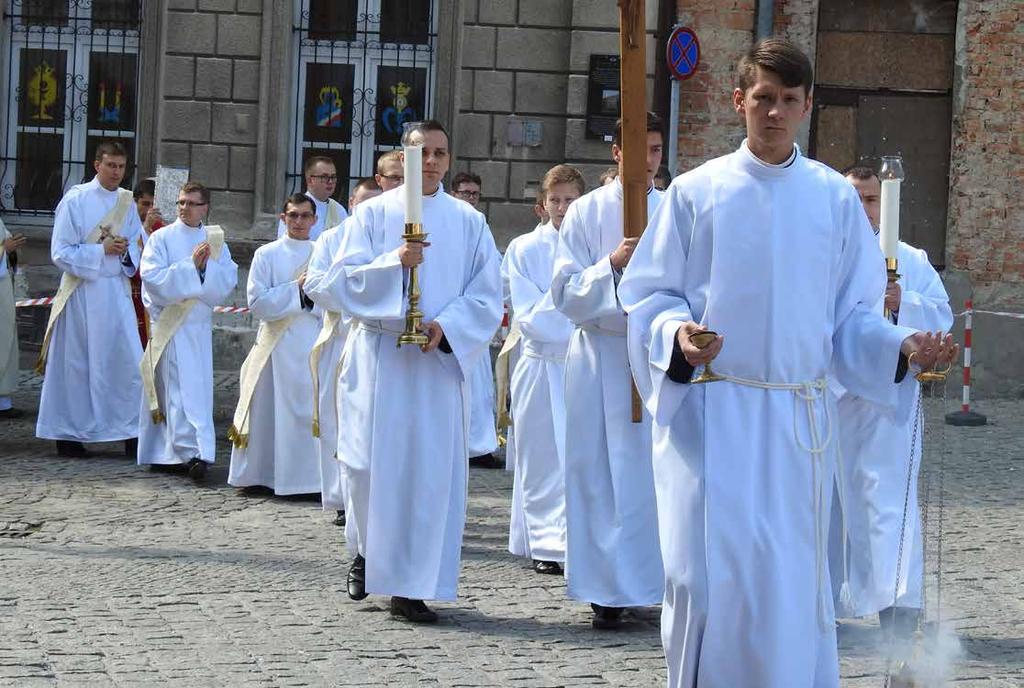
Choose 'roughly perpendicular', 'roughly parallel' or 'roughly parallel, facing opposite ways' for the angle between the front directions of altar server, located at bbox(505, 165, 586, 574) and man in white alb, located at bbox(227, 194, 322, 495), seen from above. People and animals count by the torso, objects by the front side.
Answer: roughly parallel

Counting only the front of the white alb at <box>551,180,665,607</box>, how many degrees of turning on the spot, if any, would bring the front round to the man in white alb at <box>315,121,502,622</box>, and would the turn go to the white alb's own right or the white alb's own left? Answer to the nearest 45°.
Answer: approximately 135° to the white alb's own right

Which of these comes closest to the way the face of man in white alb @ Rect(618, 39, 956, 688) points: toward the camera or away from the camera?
toward the camera

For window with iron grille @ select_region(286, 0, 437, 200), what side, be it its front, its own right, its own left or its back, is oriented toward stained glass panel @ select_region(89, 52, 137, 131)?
right

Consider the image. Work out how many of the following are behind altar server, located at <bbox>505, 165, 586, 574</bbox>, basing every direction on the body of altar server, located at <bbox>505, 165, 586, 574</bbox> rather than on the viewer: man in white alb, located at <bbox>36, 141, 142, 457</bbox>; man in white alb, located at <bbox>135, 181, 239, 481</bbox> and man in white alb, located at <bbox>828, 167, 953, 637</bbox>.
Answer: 2

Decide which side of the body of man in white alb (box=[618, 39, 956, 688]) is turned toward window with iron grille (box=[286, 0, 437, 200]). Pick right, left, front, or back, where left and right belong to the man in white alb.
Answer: back

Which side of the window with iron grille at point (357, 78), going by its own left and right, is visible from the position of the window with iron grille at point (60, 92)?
right

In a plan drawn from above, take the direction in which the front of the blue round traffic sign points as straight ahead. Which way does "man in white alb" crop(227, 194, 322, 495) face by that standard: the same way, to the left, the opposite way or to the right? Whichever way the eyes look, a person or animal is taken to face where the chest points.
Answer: the same way

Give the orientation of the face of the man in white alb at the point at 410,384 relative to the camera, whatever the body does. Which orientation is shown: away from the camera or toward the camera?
toward the camera

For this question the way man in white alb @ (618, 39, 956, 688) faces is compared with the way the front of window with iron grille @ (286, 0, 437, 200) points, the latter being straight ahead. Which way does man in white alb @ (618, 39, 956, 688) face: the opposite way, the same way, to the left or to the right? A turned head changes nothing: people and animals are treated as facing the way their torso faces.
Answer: the same way

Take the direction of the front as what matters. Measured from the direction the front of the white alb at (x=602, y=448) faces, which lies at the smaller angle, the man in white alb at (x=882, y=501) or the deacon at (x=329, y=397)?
the man in white alb

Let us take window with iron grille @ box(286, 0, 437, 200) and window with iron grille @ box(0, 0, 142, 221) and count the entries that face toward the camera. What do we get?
2

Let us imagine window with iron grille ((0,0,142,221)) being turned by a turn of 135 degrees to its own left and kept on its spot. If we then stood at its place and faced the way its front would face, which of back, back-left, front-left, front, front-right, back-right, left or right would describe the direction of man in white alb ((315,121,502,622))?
back-right

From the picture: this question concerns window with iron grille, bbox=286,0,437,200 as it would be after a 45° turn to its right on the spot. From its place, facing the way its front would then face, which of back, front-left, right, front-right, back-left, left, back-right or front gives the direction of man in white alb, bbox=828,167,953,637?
front-left

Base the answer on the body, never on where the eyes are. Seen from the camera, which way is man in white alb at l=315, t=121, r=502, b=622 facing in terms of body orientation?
toward the camera

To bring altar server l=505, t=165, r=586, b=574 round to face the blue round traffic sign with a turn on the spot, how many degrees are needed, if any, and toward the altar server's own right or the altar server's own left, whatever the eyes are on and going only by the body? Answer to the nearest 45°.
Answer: approximately 135° to the altar server's own left

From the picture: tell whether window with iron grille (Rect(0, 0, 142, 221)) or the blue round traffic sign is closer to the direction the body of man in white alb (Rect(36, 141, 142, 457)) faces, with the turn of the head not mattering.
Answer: the blue round traffic sign

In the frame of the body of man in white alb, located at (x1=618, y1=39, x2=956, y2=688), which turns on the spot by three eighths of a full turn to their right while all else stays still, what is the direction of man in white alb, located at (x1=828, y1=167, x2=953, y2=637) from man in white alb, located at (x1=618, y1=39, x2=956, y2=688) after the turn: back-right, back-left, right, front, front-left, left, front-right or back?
front-right

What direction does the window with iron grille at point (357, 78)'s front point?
toward the camera
